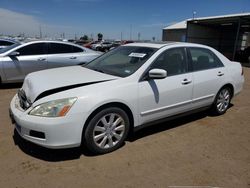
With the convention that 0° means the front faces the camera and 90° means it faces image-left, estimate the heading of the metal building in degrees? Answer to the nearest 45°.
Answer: approximately 45°

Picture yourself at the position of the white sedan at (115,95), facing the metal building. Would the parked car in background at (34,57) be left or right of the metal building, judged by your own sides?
left

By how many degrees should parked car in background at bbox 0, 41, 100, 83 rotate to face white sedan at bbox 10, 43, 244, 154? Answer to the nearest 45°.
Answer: approximately 90° to its left

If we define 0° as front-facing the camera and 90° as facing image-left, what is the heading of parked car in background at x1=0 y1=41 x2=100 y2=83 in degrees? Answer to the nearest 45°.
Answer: approximately 90°

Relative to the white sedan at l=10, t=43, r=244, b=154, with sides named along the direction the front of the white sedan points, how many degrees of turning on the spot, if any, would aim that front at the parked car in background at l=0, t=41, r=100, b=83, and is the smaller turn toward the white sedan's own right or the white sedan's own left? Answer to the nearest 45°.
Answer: approximately 90° to the white sedan's own right
